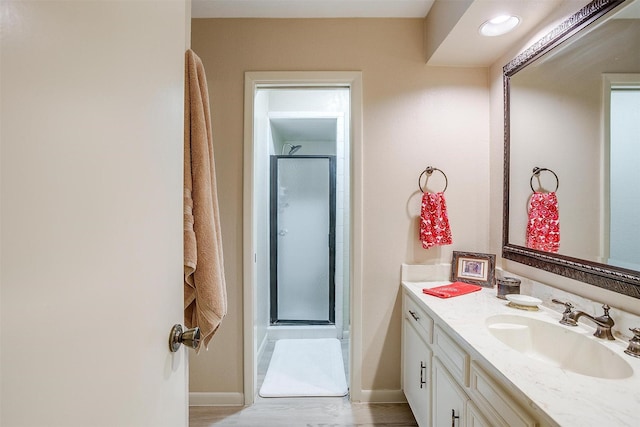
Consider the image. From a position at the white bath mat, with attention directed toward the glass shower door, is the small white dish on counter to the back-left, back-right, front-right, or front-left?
back-right

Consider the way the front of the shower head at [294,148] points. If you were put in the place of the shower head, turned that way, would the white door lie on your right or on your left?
on your right
